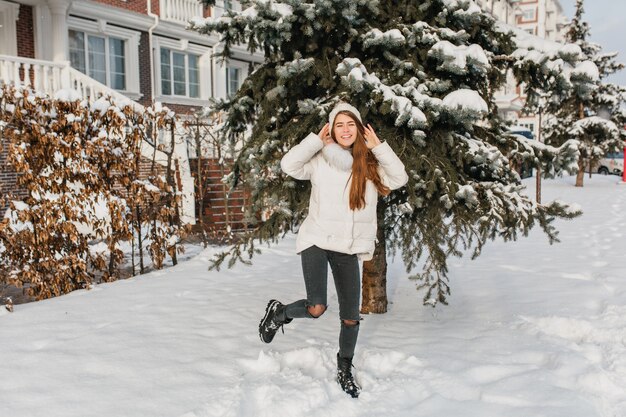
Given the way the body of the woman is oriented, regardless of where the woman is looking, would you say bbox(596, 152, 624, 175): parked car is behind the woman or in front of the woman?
behind

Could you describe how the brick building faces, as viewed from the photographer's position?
facing the viewer and to the right of the viewer

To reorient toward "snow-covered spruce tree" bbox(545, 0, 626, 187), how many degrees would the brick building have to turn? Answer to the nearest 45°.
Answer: approximately 45° to its left

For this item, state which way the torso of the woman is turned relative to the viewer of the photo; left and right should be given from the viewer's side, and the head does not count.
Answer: facing the viewer

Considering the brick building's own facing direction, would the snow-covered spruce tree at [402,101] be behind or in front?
in front

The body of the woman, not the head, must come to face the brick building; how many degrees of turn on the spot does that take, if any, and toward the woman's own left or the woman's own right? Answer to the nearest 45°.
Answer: approximately 135° to the woman's own right

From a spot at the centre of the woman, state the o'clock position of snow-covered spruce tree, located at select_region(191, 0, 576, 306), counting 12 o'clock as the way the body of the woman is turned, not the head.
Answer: The snow-covered spruce tree is roughly at 7 o'clock from the woman.

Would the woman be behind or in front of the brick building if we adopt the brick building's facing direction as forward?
in front

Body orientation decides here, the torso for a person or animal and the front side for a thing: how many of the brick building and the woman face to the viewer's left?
0

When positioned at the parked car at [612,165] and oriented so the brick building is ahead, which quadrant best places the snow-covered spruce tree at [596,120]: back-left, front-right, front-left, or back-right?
front-left
